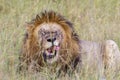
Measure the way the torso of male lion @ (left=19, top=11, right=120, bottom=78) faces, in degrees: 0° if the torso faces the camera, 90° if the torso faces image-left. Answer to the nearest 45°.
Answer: approximately 45°
